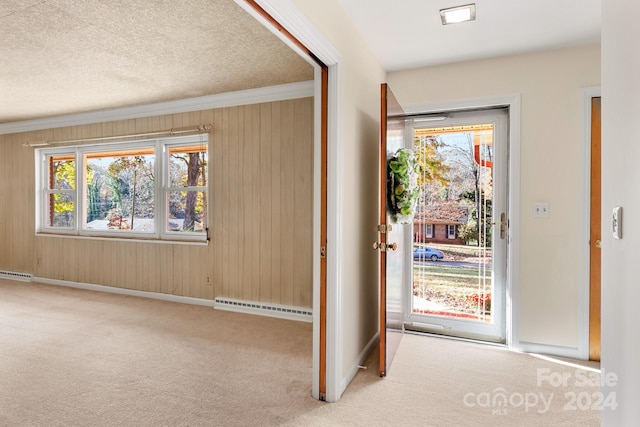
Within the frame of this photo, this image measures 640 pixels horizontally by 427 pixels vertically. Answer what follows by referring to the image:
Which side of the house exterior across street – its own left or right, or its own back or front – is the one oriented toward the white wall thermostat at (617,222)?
front

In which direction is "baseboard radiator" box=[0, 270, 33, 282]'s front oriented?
toward the camera

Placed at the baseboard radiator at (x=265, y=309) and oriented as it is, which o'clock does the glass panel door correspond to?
The glass panel door is roughly at 10 o'clock from the baseboard radiator.

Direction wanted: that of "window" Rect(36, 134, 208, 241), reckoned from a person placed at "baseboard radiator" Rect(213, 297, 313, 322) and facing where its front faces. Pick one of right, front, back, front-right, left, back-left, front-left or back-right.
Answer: back-right

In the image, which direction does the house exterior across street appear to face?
toward the camera

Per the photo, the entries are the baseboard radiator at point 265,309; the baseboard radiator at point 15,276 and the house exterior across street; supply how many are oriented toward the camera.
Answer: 3

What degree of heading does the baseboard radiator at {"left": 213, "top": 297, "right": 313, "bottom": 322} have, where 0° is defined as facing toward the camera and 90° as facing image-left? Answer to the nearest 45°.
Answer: approximately 0°

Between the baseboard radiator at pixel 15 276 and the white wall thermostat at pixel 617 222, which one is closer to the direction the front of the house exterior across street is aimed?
the white wall thermostat
